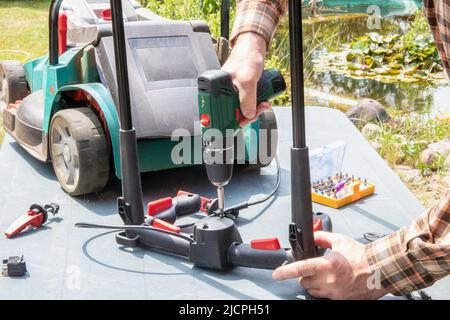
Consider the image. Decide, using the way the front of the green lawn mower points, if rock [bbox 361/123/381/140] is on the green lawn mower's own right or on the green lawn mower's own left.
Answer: on the green lawn mower's own right

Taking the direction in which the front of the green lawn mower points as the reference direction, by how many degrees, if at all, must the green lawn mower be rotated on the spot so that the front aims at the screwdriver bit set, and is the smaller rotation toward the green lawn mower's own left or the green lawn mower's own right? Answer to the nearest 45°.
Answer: approximately 135° to the green lawn mower's own right

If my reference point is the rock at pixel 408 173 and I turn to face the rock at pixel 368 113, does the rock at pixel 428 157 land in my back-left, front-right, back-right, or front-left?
front-right

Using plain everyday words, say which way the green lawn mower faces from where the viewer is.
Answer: facing away from the viewer and to the left of the viewer
